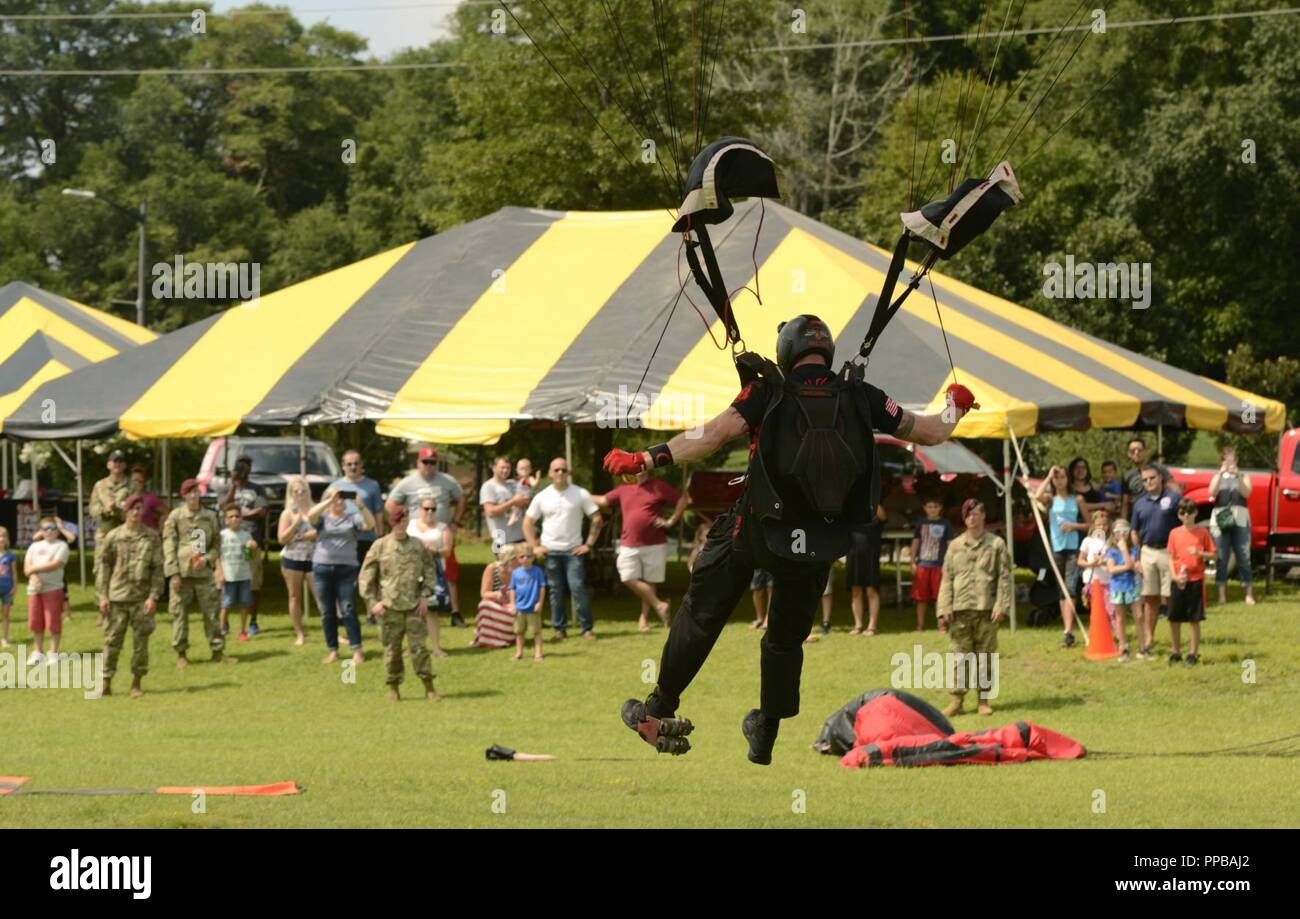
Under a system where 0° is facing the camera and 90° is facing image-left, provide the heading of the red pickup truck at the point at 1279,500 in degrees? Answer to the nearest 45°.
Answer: approximately 270°

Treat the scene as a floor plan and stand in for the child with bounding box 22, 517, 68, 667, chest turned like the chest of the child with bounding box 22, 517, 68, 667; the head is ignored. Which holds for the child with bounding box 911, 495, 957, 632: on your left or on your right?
on your left

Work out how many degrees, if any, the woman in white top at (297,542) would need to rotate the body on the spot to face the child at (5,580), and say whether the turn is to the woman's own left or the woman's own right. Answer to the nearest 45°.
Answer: approximately 135° to the woman's own right

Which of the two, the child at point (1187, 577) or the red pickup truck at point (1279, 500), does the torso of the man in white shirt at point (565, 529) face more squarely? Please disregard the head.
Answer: the child

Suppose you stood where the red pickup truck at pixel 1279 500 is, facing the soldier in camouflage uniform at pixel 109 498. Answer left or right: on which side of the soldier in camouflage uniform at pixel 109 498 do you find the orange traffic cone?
left

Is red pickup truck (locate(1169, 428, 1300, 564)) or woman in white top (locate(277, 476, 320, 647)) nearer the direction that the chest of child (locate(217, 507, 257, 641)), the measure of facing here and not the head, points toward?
the woman in white top

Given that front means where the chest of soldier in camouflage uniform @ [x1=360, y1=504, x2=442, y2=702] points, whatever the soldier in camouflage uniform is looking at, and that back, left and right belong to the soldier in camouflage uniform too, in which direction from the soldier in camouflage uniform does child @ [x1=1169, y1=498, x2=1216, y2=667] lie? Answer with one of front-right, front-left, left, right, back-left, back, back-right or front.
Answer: left

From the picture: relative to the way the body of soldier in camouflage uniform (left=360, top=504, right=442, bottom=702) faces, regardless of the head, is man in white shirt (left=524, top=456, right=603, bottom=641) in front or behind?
behind

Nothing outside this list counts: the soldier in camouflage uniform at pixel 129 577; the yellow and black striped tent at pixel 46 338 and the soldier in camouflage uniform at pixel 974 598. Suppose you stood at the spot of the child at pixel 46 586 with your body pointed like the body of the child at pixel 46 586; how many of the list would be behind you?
1

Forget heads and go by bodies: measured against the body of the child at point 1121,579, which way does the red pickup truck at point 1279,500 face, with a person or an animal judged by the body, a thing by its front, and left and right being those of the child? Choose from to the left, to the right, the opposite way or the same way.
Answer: to the left

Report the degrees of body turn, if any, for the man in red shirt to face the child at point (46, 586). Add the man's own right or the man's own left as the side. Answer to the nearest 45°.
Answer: approximately 90° to the man's own right

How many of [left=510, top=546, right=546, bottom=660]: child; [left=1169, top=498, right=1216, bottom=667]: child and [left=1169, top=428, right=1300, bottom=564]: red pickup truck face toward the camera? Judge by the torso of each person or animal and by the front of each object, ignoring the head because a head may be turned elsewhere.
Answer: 2
